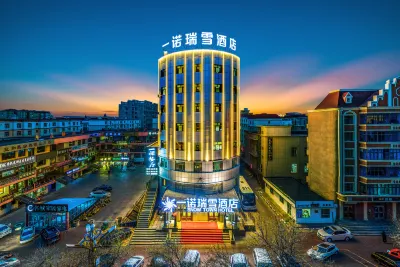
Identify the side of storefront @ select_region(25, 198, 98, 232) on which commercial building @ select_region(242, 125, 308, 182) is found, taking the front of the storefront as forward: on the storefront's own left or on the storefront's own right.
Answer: on the storefront's own left

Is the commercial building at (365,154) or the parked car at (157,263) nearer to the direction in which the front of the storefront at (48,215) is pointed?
the parked car

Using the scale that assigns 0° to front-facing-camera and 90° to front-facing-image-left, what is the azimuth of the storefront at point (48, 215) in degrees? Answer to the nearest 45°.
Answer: approximately 0°

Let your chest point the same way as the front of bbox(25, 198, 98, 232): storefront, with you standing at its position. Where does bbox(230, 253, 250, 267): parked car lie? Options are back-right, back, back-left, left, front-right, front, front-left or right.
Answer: front-left

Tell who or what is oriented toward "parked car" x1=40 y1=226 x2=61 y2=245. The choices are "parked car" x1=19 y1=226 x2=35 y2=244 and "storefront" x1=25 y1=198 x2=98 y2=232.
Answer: the storefront
